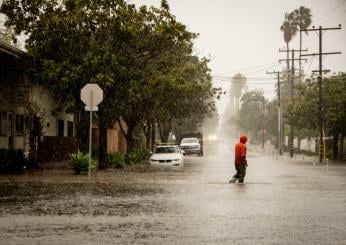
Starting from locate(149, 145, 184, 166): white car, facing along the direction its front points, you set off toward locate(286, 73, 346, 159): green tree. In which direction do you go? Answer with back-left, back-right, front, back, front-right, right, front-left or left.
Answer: back-left

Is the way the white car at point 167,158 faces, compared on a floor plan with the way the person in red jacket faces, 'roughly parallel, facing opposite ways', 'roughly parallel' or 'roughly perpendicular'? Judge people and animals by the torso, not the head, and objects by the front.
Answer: roughly perpendicular

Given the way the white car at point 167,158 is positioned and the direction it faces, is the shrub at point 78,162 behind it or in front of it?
in front

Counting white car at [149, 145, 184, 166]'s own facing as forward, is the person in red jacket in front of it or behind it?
in front

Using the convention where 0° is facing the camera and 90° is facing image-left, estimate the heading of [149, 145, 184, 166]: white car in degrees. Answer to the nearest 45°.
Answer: approximately 0°

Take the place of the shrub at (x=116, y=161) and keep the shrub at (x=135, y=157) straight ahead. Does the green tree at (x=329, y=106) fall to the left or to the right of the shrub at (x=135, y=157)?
right

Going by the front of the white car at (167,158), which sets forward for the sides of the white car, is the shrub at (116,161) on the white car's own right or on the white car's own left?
on the white car's own right

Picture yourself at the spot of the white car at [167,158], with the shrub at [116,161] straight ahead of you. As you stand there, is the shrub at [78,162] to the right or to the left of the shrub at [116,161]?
left
